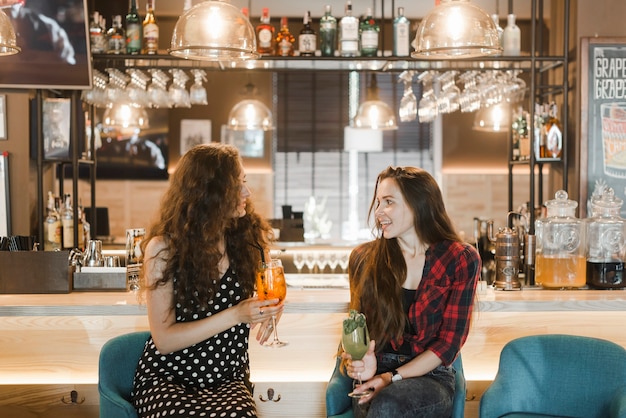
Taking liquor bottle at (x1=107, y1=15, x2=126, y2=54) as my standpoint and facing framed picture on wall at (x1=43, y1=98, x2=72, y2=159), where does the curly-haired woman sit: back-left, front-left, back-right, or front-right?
back-left

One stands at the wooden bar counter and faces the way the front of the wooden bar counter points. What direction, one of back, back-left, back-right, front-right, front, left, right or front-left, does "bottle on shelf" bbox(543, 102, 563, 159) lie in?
back-left

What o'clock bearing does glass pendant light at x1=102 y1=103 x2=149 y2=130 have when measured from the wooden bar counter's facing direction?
The glass pendant light is roughly at 5 o'clock from the wooden bar counter.

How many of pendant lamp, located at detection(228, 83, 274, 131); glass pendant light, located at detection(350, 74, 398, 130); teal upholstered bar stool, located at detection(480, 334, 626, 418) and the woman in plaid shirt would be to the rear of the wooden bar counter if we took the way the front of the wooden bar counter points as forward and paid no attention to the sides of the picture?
2

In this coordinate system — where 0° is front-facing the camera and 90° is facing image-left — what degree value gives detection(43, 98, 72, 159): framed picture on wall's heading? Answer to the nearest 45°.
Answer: approximately 0°

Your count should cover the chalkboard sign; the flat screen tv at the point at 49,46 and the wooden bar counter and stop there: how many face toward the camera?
3

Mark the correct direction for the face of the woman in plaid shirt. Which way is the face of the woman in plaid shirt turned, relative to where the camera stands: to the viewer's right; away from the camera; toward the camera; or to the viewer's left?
to the viewer's left

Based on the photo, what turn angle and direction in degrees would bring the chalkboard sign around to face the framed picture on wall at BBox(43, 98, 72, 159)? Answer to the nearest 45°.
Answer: approximately 90° to its right

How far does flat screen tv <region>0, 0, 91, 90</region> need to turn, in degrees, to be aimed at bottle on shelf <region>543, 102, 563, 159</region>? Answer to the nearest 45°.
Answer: approximately 90° to its left
